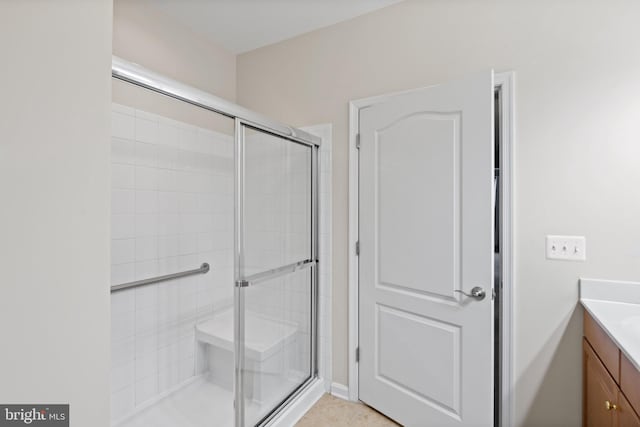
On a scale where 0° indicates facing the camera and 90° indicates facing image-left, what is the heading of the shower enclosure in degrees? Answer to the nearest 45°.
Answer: approximately 315°

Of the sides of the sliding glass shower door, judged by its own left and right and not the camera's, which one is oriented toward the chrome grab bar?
back

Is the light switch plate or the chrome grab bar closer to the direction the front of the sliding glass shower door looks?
the light switch plate

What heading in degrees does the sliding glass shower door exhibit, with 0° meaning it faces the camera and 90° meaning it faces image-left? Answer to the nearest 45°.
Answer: approximately 315°

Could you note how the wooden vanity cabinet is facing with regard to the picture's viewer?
facing to the left of the viewer

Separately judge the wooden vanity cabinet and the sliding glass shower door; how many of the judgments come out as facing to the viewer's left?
1

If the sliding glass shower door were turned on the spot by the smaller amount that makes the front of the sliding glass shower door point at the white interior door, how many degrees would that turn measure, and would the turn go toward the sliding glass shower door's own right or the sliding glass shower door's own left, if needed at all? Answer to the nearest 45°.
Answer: approximately 45° to the sliding glass shower door's own left

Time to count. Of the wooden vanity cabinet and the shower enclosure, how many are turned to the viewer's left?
1
